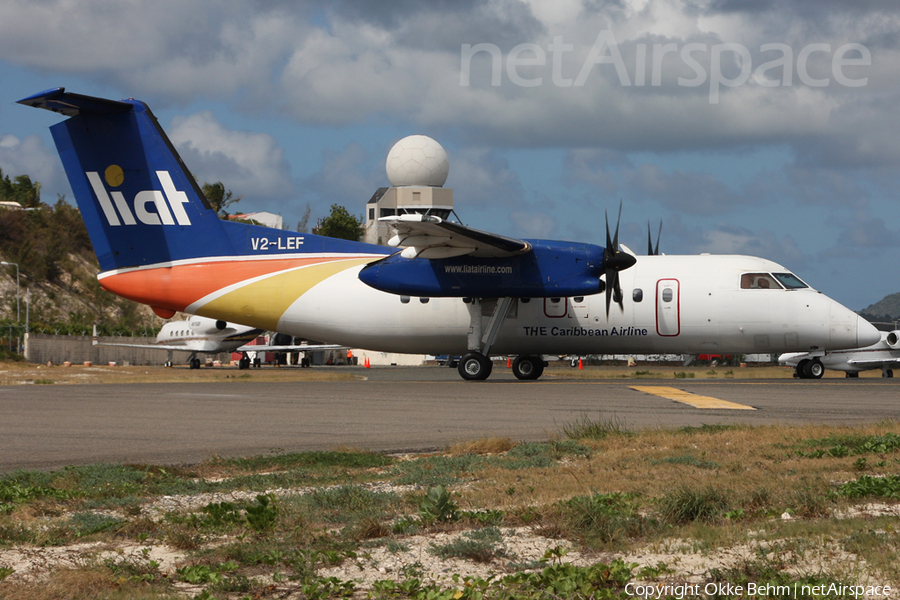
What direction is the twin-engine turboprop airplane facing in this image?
to the viewer's right

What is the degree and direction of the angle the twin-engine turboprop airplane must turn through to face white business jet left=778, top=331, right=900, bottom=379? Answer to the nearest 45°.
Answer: approximately 45° to its left
